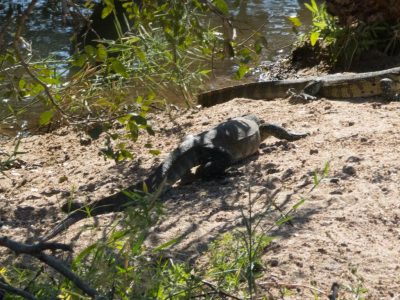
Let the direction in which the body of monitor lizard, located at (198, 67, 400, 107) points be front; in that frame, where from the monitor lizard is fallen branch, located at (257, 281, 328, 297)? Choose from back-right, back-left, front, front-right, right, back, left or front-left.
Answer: right

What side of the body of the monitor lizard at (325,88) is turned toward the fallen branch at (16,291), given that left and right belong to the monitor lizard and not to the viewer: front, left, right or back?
right

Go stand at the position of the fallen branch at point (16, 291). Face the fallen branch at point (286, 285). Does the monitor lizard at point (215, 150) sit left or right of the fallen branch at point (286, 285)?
left

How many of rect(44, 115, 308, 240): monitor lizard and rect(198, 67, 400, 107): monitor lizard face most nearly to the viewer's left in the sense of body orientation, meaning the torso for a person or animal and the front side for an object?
0

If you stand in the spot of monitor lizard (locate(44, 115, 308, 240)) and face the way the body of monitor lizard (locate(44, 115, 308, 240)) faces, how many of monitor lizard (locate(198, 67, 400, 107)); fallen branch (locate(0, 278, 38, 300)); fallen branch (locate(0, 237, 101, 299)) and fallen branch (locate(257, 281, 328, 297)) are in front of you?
1

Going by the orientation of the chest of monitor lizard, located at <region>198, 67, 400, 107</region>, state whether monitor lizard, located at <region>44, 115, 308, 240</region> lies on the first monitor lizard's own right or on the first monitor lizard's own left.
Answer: on the first monitor lizard's own right

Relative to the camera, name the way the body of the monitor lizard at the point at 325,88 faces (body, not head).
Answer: to the viewer's right

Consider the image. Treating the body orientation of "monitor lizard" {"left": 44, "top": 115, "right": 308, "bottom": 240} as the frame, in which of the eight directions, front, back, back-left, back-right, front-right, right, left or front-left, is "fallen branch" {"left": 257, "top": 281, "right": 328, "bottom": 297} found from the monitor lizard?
back-right

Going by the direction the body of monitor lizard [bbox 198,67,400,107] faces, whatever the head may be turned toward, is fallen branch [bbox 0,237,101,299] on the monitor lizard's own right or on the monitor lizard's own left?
on the monitor lizard's own right

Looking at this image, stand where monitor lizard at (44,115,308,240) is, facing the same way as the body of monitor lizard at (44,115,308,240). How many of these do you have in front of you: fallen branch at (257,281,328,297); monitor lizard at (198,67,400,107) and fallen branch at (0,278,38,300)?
1
